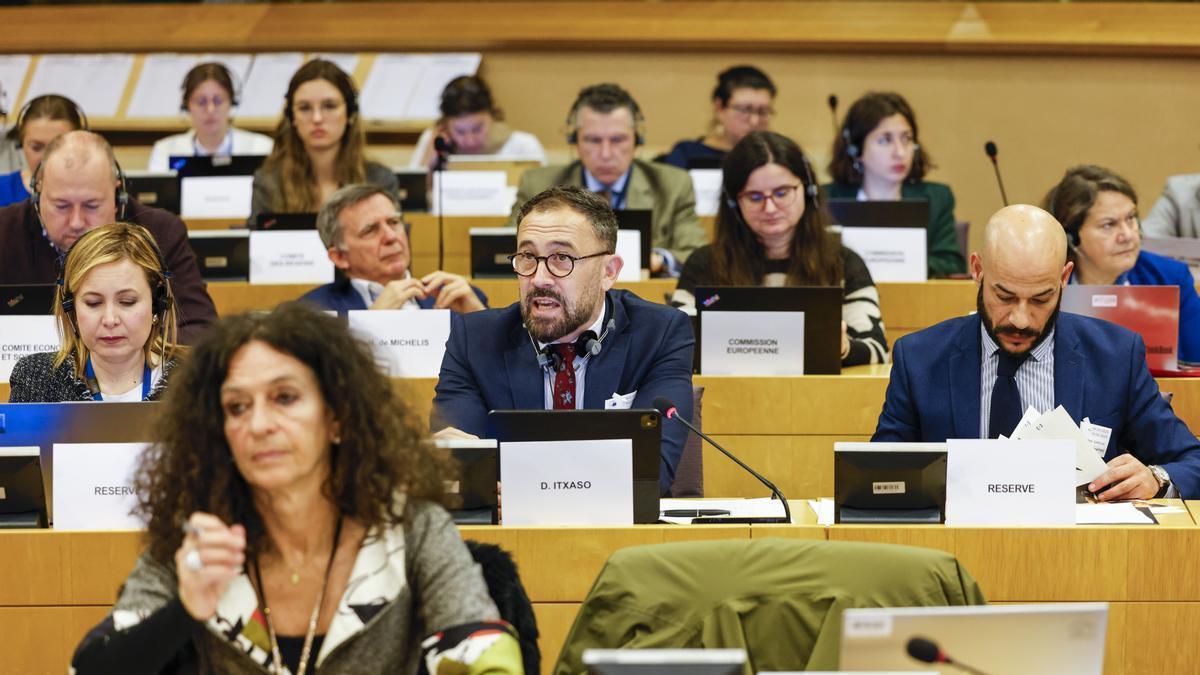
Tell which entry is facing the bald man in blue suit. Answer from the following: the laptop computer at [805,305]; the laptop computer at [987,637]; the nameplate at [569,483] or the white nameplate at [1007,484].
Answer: the laptop computer at [987,637]

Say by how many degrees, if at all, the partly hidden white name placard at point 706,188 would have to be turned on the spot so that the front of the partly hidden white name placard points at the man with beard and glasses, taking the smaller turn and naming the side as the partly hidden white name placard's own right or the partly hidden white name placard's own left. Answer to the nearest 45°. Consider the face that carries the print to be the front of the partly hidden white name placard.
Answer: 0° — it already faces them

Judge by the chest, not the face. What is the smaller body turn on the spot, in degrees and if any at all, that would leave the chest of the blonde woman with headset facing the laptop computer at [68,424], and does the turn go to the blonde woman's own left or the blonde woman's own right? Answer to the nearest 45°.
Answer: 0° — they already face it

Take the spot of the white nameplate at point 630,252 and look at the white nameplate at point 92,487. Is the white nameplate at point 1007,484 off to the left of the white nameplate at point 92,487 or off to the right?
left

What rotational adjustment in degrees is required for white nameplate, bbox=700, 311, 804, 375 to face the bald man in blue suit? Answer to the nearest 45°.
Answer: approximately 45° to its left

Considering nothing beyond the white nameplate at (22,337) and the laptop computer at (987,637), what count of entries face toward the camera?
1

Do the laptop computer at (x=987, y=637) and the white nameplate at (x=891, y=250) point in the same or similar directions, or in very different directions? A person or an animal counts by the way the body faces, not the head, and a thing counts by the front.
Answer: very different directions

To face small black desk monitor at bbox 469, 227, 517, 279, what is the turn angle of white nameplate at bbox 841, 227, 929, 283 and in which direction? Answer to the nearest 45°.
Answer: approximately 90° to its right

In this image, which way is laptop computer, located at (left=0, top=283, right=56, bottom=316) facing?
away from the camera

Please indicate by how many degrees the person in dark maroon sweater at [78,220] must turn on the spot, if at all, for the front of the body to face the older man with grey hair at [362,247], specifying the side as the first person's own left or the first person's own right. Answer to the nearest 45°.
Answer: approximately 90° to the first person's own left

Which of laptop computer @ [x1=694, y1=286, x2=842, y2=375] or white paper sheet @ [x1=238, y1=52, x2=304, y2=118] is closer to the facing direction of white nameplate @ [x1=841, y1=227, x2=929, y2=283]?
the laptop computer
